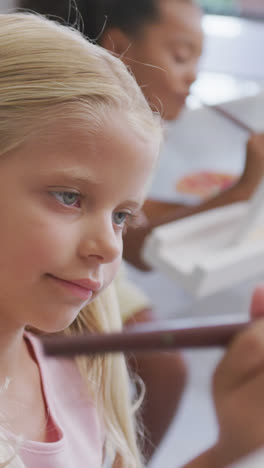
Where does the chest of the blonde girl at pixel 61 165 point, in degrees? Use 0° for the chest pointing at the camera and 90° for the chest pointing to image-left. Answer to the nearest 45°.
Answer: approximately 315°

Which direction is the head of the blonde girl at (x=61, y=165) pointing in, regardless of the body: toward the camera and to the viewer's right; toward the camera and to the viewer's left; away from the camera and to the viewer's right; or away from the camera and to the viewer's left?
toward the camera and to the viewer's right
